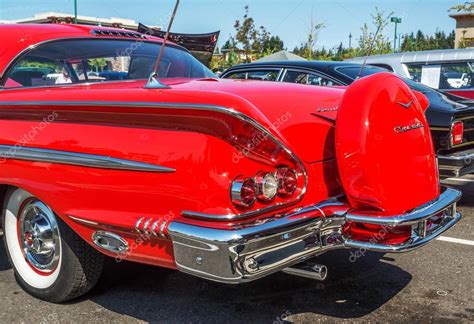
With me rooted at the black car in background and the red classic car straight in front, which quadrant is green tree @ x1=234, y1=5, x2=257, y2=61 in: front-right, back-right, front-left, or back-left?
back-right

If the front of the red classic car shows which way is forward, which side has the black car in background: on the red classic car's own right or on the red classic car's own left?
on the red classic car's own right

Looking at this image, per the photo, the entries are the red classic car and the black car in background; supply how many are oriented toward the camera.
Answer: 0

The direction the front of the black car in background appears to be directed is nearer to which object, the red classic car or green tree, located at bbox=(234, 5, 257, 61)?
the green tree

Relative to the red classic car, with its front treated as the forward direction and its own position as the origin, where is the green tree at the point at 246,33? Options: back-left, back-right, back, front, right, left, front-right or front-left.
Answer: front-right

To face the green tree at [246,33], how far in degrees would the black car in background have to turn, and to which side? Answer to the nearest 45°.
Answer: approximately 45° to its right

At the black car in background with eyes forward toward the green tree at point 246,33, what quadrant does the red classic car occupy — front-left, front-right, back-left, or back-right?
back-left

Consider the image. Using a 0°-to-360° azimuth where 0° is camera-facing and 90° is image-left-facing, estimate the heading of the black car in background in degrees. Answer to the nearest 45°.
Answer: approximately 135°

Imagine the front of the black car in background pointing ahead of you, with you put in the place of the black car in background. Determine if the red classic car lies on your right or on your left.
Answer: on your left

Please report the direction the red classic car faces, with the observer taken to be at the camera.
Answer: facing away from the viewer and to the left of the viewer

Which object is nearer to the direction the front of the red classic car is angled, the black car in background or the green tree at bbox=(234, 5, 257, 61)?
the green tree
